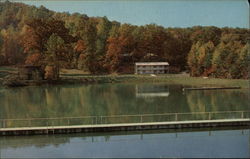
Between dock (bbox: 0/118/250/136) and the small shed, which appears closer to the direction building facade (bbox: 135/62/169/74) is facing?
the dock

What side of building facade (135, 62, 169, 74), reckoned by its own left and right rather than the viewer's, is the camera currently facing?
front

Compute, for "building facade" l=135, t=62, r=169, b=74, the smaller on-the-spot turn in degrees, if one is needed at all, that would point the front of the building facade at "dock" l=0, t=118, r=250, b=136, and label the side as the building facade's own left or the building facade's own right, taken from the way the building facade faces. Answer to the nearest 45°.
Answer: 0° — it already faces it

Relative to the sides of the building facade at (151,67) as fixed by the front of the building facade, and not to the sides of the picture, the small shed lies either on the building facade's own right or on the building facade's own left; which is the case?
on the building facade's own right
